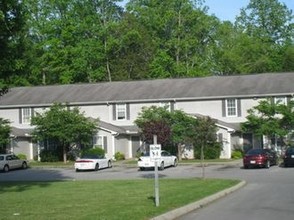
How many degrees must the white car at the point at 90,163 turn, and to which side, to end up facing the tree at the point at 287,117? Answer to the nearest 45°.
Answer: approximately 45° to its right

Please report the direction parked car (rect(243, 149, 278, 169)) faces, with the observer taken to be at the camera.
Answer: facing away from the viewer and to the right of the viewer

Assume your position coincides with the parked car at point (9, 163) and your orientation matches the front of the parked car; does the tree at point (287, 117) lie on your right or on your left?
on your right

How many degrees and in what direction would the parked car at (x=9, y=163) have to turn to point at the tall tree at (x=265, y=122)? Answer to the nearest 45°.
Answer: approximately 45° to its right

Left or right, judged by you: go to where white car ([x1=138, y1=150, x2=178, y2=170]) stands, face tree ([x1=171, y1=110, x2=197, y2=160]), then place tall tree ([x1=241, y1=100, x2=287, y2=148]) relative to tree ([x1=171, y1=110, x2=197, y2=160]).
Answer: right

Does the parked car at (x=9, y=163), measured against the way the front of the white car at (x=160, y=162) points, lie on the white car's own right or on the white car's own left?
on the white car's own left

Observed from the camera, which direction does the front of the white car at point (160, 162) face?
facing away from the viewer and to the right of the viewer
